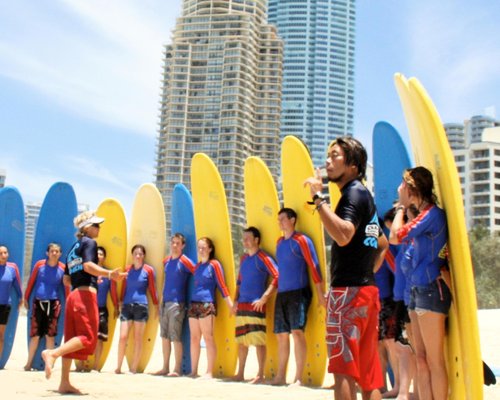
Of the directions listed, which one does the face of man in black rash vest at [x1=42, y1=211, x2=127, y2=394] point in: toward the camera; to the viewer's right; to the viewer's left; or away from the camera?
to the viewer's right

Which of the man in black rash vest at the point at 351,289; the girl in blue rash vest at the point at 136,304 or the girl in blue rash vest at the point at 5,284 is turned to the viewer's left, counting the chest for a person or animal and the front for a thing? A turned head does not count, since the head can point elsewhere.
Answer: the man in black rash vest

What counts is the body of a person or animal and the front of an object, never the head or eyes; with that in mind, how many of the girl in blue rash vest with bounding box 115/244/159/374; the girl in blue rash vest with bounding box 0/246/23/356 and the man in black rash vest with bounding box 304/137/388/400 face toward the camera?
2

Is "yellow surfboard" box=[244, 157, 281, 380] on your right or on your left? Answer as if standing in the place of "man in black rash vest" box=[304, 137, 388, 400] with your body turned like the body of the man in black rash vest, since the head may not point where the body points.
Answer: on your right

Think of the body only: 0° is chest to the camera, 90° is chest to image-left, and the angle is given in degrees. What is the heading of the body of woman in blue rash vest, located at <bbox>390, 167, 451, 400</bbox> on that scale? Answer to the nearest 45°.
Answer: approximately 90°

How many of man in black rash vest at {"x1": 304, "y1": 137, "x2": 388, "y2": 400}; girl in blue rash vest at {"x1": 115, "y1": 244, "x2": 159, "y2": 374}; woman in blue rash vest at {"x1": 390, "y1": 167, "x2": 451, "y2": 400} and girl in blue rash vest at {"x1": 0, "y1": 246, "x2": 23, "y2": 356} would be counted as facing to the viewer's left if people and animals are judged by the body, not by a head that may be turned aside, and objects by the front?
2

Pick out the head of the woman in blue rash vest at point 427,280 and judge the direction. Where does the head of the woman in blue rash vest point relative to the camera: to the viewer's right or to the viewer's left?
to the viewer's left

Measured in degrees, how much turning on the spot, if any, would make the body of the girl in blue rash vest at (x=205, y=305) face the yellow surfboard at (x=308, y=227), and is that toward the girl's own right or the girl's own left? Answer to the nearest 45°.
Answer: approximately 90° to the girl's own left

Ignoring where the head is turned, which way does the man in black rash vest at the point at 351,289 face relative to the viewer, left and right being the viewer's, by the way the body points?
facing to the left of the viewer

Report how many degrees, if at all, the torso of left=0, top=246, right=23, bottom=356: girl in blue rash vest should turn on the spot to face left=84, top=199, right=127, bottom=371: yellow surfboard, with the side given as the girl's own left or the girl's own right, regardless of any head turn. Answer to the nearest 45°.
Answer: approximately 90° to the girl's own left
